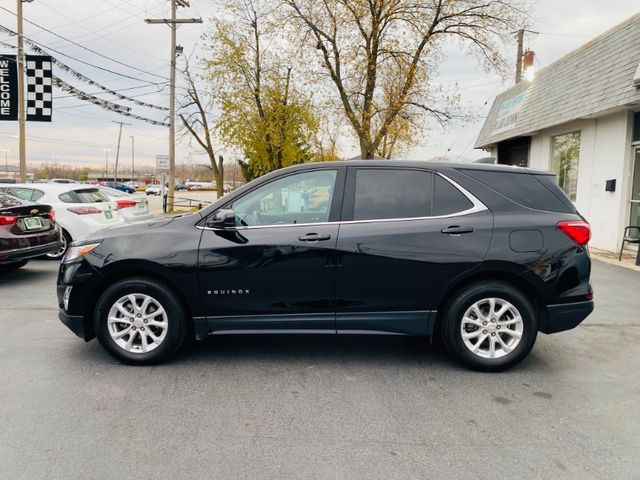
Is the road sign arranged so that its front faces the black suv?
yes

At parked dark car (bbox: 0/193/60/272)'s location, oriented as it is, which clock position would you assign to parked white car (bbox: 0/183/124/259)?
The parked white car is roughly at 2 o'clock from the parked dark car.

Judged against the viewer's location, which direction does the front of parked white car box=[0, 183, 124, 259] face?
facing away from the viewer and to the left of the viewer

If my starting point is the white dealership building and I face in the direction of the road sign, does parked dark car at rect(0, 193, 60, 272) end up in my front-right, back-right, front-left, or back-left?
front-left

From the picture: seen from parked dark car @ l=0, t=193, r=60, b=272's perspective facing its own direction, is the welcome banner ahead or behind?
ahead

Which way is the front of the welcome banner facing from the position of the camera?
facing the viewer

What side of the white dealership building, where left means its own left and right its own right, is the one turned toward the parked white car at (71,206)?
front

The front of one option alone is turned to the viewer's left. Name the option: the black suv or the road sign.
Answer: the black suv

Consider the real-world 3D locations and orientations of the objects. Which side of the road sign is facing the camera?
front

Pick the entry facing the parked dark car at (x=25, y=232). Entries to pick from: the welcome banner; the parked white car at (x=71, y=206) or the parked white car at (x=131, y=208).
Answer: the welcome banner

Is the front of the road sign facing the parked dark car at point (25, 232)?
yes

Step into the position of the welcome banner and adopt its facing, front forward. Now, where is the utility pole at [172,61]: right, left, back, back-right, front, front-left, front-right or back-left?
back-left

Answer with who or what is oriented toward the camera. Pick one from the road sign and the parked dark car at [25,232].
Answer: the road sign

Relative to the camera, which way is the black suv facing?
to the viewer's left

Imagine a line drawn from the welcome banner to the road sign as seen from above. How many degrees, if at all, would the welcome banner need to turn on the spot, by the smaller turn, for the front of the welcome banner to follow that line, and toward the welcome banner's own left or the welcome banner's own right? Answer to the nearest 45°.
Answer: approximately 135° to the welcome banner's own left
